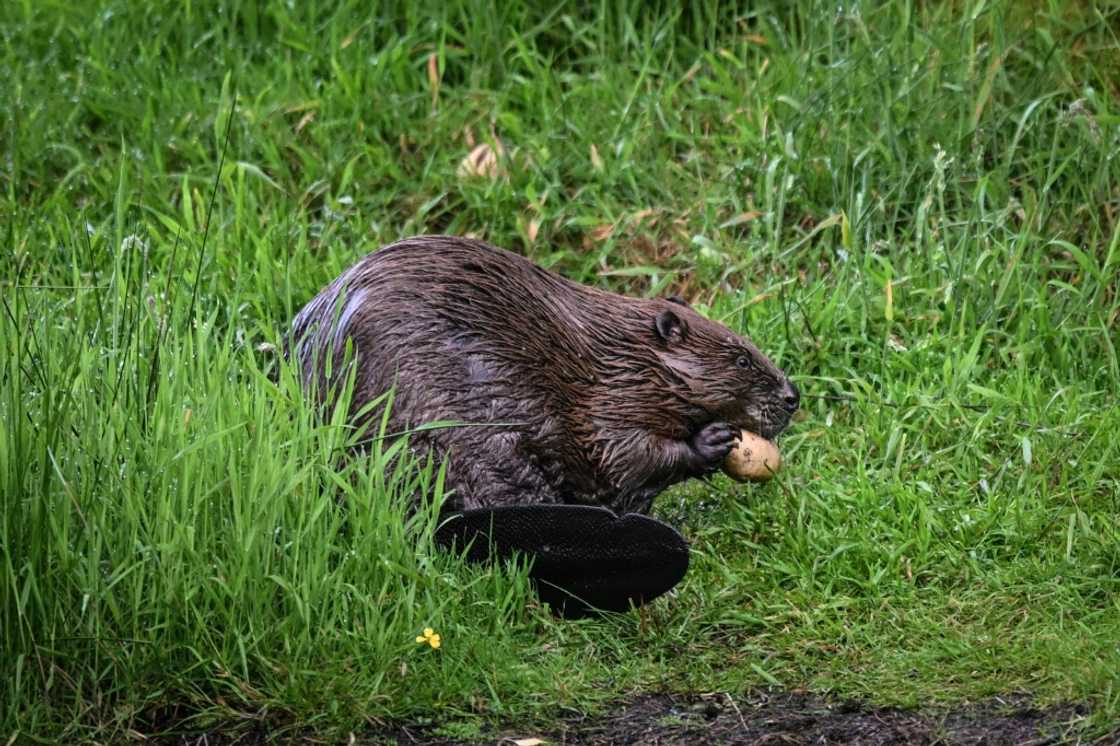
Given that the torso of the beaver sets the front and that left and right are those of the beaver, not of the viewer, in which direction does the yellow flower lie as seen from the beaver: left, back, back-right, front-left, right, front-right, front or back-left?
right

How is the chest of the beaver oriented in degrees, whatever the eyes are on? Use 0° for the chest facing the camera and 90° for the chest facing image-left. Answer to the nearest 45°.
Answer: approximately 270°
